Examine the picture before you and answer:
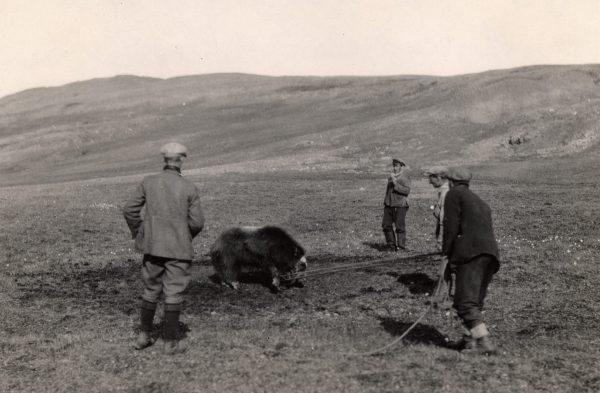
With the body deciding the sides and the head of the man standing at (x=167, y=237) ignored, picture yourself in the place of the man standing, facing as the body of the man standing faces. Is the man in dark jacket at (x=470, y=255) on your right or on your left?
on your right

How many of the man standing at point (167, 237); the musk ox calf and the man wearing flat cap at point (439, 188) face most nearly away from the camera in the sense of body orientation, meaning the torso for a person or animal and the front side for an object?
1

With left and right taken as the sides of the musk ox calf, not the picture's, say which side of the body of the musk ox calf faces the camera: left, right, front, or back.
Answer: right

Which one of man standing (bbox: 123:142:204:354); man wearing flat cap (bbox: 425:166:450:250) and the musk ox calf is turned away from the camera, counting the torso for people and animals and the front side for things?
the man standing

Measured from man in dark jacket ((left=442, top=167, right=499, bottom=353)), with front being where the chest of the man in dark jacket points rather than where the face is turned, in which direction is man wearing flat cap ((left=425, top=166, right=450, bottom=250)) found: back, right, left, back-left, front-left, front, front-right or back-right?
front-right

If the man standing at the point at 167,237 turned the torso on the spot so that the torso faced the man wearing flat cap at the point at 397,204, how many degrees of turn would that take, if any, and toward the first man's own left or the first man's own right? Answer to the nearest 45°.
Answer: approximately 45° to the first man's own right

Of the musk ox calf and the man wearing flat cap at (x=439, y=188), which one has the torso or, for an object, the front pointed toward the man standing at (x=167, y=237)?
the man wearing flat cap

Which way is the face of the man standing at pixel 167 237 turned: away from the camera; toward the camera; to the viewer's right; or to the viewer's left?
away from the camera

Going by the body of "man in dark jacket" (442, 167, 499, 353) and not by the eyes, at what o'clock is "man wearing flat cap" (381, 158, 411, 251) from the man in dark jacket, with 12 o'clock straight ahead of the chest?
The man wearing flat cap is roughly at 1 o'clock from the man in dark jacket.

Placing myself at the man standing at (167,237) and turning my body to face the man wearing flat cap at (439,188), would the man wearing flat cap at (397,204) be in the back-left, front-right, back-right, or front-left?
front-left

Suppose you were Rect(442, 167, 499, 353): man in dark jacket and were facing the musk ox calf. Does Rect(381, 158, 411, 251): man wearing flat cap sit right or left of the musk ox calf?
right

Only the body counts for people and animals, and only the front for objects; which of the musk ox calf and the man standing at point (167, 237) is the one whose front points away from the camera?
the man standing

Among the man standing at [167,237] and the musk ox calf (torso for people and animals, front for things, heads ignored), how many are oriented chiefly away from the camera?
1

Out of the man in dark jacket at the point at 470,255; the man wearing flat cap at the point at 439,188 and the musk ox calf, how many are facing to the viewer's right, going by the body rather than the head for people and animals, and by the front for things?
1

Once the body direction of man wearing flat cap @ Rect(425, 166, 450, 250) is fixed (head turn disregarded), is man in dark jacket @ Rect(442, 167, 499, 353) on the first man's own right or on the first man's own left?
on the first man's own left

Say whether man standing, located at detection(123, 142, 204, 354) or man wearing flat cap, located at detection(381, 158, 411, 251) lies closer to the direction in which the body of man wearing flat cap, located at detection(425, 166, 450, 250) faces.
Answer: the man standing

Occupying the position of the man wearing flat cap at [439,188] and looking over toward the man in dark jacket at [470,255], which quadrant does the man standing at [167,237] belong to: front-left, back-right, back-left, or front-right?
front-right

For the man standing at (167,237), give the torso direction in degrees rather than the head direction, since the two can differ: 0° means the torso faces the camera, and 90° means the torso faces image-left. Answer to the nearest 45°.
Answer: approximately 180°

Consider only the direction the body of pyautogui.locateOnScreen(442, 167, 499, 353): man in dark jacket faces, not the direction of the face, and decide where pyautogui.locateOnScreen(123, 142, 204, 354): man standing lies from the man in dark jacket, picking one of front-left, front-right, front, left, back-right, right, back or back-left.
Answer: front-left

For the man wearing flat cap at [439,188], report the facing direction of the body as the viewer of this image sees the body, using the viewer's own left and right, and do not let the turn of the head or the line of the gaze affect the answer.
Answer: facing the viewer and to the left of the viewer
